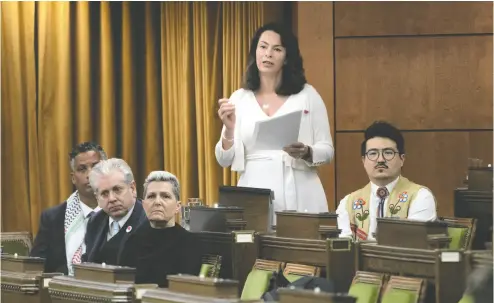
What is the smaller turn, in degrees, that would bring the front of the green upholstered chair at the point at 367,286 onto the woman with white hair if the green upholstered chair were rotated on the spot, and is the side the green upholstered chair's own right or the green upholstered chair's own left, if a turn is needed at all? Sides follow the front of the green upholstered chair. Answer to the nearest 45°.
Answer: approximately 45° to the green upholstered chair's own right

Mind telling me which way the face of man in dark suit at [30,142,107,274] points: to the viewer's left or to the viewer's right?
to the viewer's right

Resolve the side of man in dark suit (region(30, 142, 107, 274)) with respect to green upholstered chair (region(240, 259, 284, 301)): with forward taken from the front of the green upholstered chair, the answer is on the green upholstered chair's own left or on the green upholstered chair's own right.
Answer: on the green upholstered chair's own right

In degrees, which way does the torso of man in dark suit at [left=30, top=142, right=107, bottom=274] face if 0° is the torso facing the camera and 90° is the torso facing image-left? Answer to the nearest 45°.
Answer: approximately 0°

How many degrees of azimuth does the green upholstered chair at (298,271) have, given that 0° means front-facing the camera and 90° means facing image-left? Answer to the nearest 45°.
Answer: approximately 45°

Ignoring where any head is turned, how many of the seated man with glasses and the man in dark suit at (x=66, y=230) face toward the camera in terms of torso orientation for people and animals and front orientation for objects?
2
